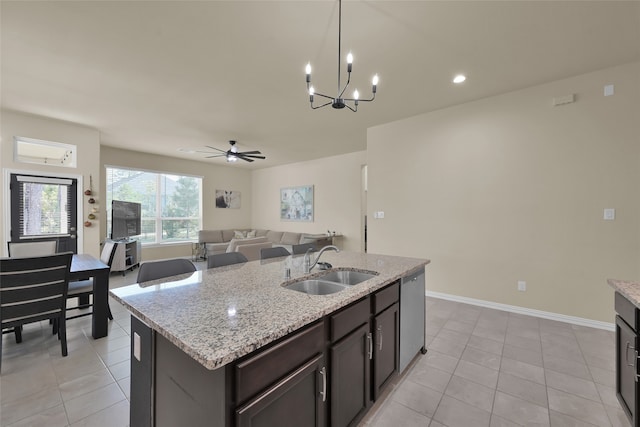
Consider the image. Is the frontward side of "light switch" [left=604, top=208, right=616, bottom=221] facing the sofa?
no

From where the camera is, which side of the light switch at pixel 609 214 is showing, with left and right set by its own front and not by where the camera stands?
front

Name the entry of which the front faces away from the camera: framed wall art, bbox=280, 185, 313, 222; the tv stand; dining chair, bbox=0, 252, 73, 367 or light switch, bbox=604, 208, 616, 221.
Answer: the dining chair

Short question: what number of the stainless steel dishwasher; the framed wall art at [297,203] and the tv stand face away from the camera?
0

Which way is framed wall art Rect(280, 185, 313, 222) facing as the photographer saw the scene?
facing the viewer and to the left of the viewer

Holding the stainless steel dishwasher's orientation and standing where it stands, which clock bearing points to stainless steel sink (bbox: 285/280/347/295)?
The stainless steel sink is roughly at 3 o'clock from the stainless steel dishwasher.

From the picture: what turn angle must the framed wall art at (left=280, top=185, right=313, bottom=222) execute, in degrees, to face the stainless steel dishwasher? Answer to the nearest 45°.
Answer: approximately 45° to its left

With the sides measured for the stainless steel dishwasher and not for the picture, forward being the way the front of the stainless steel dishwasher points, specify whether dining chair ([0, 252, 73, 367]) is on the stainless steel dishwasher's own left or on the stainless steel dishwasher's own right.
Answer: on the stainless steel dishwasher's own right

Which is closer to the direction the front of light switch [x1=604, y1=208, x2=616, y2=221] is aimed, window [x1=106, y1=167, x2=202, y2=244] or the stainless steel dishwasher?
the stainless steel dishwasher

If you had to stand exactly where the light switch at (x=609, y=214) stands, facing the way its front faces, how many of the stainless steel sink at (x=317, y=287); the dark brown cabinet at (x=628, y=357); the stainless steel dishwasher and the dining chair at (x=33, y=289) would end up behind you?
0

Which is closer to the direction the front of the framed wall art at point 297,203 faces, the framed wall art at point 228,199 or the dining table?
the dining table

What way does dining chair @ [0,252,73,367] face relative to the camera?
away from the camera

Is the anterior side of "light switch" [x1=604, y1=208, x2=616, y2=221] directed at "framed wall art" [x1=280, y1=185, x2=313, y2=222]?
no

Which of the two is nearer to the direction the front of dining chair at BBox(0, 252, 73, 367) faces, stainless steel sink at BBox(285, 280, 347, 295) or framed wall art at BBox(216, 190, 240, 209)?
the framed wall art

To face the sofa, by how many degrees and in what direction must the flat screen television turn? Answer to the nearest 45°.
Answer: approximately 45° to its left

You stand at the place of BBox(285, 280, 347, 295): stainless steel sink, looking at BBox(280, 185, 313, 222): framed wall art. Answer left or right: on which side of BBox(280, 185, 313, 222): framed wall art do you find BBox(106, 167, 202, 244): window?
left

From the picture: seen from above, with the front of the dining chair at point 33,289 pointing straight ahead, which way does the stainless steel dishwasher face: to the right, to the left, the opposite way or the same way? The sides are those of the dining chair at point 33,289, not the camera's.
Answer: the opposite way

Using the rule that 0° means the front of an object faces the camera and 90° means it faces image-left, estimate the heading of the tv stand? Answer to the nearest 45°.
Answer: approximately 315°
